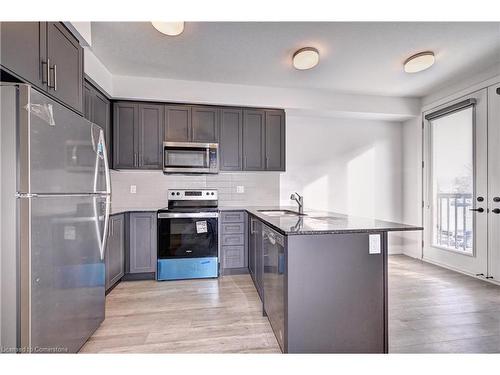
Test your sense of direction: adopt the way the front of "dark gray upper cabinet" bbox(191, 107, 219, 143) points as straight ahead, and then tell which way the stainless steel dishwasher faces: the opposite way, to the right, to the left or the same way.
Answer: to the right

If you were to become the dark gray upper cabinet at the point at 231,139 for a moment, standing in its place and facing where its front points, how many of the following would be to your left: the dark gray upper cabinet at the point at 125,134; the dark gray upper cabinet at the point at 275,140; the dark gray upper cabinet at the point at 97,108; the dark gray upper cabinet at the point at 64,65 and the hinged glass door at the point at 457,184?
2

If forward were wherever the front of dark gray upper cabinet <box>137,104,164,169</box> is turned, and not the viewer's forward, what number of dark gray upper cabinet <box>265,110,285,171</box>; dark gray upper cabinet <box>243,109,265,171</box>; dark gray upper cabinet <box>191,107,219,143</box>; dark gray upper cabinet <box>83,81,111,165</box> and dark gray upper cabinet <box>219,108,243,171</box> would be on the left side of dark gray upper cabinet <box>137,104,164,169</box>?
4

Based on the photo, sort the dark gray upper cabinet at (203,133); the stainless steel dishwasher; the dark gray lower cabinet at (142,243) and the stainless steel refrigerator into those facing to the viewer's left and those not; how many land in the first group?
1

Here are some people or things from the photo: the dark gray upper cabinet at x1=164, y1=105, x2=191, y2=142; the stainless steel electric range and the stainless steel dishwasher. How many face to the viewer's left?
1

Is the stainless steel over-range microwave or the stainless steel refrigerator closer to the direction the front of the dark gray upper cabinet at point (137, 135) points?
the stainless steel refrigerator

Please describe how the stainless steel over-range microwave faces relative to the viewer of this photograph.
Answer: facing the viewer

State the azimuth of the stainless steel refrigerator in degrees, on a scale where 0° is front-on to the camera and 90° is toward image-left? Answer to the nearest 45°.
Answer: approximately 315°

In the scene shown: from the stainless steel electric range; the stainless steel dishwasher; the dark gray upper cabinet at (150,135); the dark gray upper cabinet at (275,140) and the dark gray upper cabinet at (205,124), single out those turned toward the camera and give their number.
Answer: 4

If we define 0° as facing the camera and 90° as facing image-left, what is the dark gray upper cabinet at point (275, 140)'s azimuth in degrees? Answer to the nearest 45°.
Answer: approximately 0°

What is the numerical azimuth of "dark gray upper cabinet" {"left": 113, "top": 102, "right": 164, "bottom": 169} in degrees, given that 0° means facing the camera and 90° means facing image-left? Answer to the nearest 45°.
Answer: approximately 0°
